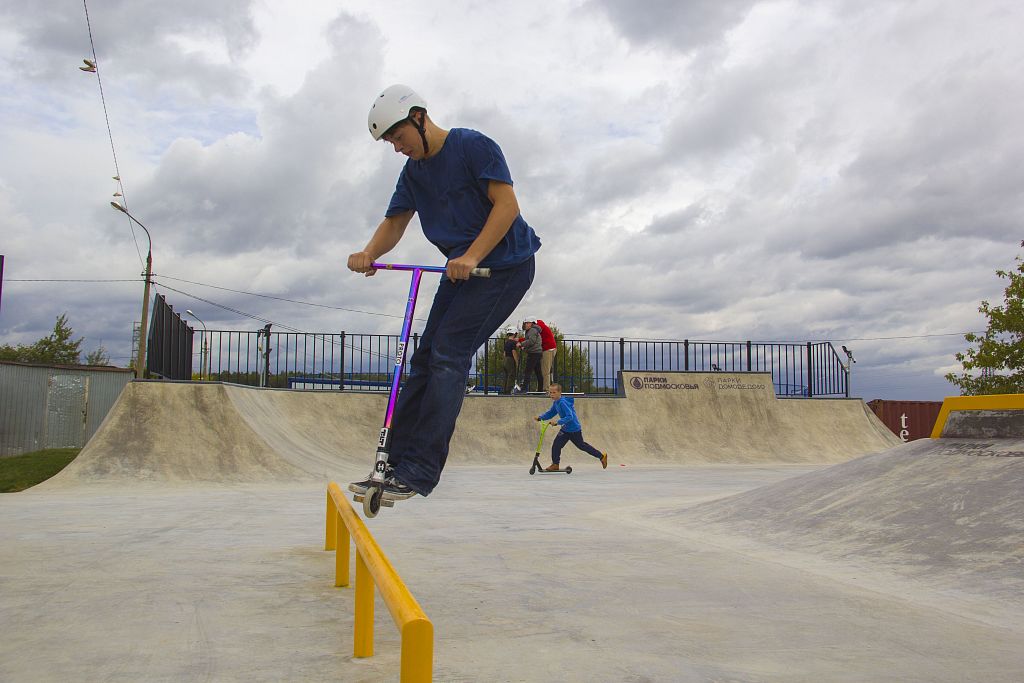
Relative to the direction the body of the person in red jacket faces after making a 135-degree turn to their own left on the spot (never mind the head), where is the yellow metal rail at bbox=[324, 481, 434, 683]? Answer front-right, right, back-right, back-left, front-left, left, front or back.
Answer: front-right

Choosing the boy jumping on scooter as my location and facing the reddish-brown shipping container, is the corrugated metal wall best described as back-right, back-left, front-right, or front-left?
front-left

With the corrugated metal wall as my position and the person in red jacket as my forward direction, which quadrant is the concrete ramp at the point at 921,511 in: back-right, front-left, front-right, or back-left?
front-right

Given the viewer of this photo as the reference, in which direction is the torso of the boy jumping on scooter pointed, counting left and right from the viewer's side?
facing the viewer and to the left of the viewer

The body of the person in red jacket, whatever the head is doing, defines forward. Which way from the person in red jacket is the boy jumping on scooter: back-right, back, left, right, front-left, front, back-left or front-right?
left

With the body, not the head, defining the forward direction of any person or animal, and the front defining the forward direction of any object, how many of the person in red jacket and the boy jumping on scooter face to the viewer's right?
0

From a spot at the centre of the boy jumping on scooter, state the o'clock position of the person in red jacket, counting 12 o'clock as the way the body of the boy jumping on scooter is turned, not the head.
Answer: The person in red jacket is roughly at 5 o'clock from the boy jumping on scooter.

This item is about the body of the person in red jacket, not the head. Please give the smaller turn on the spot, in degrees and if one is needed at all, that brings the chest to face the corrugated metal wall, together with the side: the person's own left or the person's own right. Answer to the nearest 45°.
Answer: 0° — they already face it

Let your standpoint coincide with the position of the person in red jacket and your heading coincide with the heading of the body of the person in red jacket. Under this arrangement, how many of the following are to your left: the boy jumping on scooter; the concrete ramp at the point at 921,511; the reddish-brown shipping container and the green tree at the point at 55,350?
2

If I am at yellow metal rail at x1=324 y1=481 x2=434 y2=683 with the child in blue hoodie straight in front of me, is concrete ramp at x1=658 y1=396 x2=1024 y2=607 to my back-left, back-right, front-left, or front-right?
front-right

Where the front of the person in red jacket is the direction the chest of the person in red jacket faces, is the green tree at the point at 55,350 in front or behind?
in front

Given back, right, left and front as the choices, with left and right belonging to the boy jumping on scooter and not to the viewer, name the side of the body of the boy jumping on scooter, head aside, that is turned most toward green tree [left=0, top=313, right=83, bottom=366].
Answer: right

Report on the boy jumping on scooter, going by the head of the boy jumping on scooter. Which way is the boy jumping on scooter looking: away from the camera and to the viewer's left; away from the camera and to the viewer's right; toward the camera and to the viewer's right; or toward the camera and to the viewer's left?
toward the camera and to the viewer's left

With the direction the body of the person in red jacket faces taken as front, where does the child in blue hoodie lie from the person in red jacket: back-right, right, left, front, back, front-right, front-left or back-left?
left

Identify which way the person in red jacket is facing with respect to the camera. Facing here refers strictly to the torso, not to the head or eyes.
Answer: to the viewer's left

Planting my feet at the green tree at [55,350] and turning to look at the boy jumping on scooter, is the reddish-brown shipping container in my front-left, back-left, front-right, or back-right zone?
front-left
